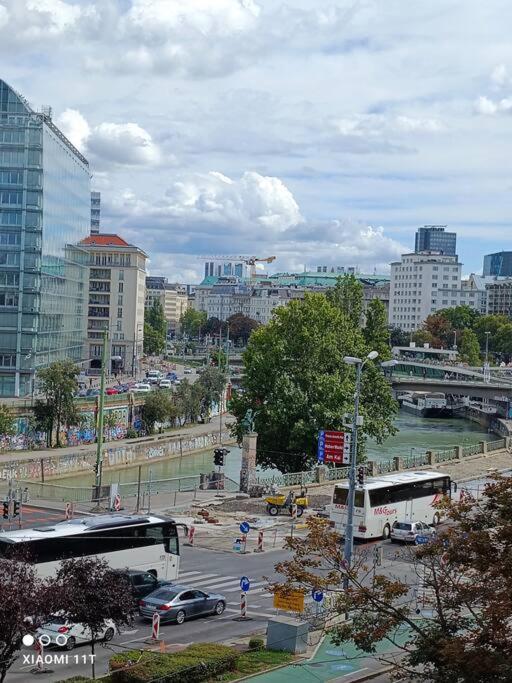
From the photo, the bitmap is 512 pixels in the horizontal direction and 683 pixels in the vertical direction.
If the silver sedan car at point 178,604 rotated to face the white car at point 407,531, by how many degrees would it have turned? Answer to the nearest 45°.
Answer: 0° — it already faces it

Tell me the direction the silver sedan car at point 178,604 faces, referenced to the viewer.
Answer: facing away from the viewer and to the right of the viewer

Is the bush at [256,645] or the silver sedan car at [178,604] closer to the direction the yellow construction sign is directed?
the bush

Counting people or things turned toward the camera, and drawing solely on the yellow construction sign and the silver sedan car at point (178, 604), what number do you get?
1

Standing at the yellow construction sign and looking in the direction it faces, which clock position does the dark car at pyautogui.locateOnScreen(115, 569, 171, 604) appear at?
The dark car is roughly at 4 o'clock from the yellow construction sign.

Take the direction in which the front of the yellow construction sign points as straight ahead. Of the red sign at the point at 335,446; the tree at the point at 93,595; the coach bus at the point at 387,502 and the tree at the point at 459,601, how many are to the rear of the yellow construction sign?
2

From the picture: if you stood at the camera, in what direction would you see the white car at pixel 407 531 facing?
facing away from the viewer and to the right of the viewer

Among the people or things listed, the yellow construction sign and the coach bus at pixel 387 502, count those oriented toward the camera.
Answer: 1

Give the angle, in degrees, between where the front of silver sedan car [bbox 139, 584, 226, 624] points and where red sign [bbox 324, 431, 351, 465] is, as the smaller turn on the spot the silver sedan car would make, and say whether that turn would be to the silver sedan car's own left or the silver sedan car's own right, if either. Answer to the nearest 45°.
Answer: approximately 45° to the silver sedan car's own left

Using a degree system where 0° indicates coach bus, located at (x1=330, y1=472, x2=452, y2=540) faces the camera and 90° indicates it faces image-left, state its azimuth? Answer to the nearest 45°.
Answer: approximately 225°
